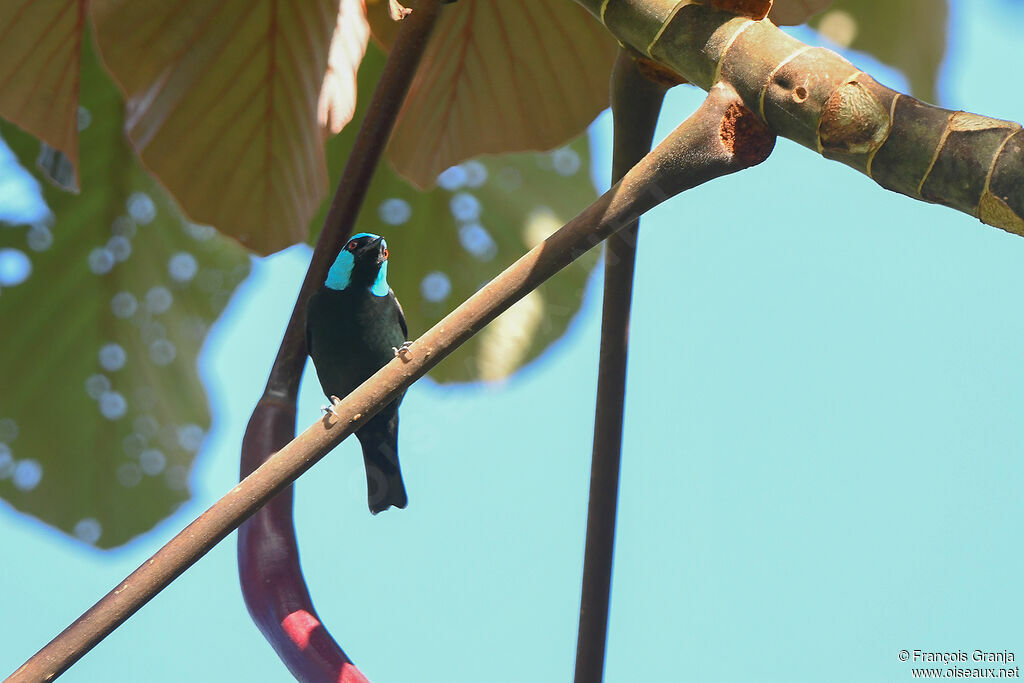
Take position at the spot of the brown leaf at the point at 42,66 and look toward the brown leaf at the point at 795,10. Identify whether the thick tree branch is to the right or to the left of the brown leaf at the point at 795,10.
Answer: right

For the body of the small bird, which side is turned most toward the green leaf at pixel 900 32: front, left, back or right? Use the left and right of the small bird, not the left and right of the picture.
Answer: left

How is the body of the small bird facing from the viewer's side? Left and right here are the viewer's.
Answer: facing the viewer

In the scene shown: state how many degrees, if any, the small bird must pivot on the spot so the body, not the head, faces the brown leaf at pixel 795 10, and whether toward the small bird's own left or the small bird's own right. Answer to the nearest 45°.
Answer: approximately 45° to the small bird's own left

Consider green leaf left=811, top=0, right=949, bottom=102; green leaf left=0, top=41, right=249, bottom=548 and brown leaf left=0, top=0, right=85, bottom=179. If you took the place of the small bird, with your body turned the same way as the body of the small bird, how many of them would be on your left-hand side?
1

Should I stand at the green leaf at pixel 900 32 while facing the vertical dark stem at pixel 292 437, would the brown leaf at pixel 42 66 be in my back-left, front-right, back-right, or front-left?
front-right

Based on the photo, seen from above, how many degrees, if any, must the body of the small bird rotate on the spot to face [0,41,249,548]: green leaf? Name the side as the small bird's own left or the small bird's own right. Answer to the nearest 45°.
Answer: approximately 135° to the small bird's own right
